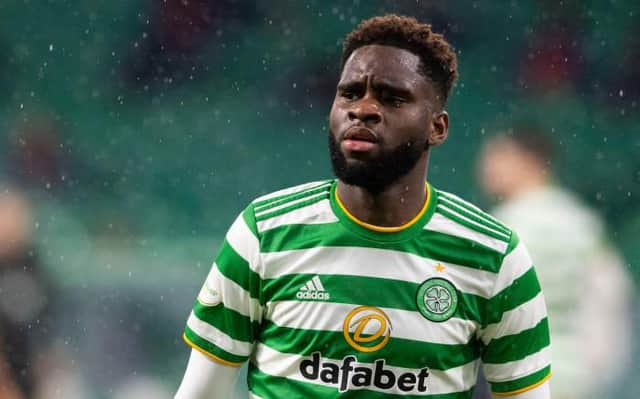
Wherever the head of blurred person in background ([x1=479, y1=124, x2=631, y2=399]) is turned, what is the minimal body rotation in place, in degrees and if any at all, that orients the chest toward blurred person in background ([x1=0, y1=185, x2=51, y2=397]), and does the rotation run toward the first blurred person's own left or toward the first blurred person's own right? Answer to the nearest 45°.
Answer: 0° — they already face them

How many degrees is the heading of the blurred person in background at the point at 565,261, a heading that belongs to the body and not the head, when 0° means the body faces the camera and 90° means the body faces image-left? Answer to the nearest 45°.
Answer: approximately 90°
